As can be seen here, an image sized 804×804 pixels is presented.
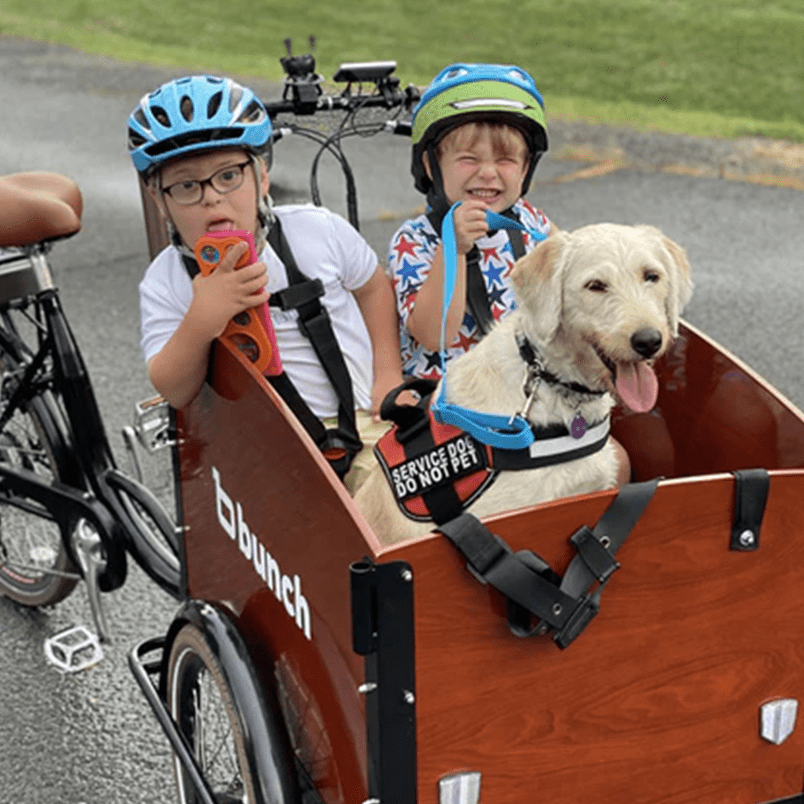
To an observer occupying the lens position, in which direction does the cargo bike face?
facing the viewer and to the right of the viewer

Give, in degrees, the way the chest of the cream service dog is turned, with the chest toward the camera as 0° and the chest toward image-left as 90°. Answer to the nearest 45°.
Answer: approximately 315°
